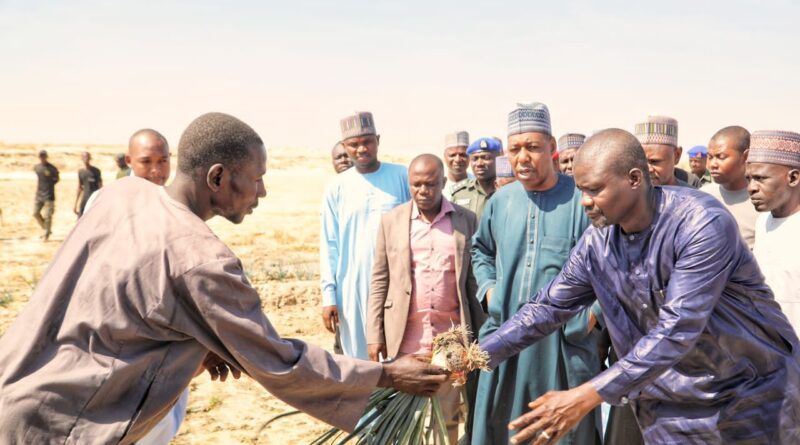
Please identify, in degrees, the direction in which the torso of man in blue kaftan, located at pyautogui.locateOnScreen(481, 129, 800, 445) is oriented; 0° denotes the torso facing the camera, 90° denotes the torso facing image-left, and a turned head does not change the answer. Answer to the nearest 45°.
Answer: approximately 45°

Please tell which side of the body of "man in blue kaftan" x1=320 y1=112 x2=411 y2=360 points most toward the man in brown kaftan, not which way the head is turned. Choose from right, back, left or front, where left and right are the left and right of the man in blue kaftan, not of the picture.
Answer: front

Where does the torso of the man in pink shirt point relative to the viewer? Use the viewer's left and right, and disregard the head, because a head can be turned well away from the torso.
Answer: facing the viewer

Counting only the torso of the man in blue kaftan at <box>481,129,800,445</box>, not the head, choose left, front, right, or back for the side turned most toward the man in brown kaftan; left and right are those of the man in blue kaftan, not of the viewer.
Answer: front

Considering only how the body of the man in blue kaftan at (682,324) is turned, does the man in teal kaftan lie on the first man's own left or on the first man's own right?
on the first man's own right

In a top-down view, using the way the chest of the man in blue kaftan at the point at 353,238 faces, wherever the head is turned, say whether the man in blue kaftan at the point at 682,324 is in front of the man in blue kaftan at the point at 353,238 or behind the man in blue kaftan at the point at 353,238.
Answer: in front

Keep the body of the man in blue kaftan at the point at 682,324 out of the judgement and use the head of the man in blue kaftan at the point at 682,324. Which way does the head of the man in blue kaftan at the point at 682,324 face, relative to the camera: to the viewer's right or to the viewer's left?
to the viewer's left

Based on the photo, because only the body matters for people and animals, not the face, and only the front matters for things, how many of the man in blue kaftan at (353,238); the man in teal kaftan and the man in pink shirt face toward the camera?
3

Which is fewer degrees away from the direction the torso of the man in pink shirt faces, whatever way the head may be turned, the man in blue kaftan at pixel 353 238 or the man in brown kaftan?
the man in brown kaftan

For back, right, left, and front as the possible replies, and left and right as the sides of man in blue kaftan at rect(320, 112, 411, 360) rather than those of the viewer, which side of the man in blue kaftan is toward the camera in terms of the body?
front

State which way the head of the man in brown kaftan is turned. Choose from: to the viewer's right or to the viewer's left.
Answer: to the viewer's right

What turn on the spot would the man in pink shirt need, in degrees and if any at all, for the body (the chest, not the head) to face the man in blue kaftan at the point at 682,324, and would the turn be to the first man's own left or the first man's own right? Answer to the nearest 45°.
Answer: approximately 45° to the first man's own left

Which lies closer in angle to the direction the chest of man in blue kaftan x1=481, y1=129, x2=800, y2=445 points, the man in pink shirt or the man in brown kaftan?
the man in brown kaftan
